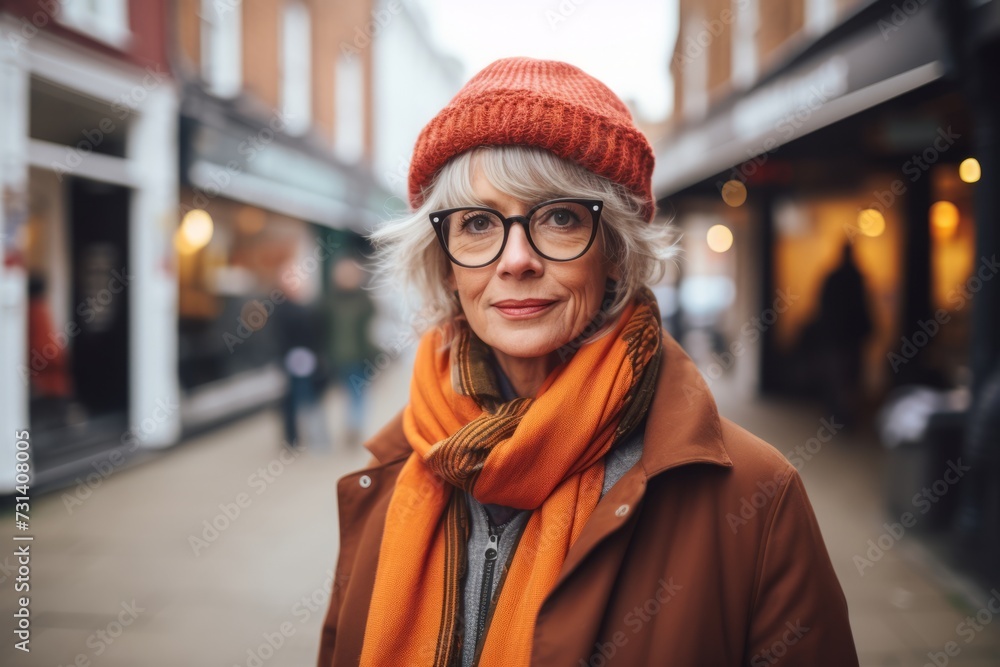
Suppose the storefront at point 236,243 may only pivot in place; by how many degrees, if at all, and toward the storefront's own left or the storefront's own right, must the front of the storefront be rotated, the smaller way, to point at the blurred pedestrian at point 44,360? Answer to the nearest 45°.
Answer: approximately 90° to the storefront's own right

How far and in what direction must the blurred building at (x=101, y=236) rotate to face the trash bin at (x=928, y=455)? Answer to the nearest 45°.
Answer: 0° — it already faces it

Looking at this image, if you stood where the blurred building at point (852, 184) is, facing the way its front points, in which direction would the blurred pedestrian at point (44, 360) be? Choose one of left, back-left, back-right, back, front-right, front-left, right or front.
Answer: front

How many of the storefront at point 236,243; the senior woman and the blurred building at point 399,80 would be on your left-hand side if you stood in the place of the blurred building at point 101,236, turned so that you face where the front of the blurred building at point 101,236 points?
2

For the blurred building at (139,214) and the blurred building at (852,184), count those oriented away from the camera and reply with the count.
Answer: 0

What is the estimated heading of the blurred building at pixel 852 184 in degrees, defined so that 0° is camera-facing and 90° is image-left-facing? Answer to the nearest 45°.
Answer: approximately 45°

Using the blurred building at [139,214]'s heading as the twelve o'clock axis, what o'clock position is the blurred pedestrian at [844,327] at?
The blurred pedestrian is roughly at 11 o'clock from the blurred building.

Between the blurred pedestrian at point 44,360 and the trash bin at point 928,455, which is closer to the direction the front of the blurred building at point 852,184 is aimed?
the blurred pedestrian

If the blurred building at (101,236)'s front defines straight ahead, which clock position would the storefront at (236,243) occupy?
The storefront is roughly at 9 o'clock from the blurred building.

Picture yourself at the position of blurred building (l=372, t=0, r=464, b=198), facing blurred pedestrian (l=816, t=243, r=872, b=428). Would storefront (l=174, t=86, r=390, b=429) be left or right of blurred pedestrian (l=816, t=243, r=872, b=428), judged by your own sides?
right

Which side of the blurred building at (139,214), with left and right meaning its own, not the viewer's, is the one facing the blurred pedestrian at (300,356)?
front

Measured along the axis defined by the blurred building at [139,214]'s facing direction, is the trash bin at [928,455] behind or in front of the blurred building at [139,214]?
in front

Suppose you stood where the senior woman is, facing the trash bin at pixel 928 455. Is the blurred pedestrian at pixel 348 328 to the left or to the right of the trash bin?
left

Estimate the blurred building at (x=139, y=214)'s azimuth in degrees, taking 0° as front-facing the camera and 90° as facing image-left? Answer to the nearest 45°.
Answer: approximately 315°

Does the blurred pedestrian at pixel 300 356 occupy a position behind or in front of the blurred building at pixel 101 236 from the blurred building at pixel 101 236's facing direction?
in front

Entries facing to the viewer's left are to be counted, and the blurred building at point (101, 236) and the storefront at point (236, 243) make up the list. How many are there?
0

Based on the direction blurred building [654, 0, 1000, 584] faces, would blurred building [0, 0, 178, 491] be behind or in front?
in front
